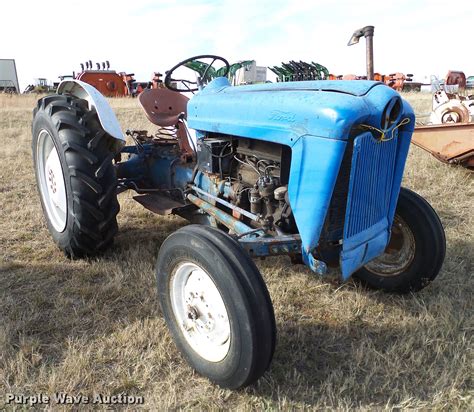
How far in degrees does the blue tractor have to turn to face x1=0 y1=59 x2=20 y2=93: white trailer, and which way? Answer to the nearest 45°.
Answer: approximately 180°

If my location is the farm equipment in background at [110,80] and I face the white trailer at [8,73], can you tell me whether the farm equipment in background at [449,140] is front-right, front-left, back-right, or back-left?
back-left

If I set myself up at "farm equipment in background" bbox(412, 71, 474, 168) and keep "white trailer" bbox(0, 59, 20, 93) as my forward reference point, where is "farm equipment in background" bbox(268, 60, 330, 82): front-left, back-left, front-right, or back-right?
front-right

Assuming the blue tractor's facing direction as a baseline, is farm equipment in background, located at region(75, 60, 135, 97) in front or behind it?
behind

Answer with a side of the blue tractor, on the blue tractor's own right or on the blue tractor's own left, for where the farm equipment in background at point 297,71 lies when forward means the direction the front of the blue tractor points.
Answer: on the blue tractor's own left

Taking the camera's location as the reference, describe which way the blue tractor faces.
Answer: facing the viewer and to the right of the viewer

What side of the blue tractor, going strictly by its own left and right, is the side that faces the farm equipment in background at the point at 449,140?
left

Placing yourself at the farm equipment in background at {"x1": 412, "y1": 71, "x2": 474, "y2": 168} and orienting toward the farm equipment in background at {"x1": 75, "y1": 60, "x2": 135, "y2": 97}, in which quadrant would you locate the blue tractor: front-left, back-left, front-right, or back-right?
back-left
